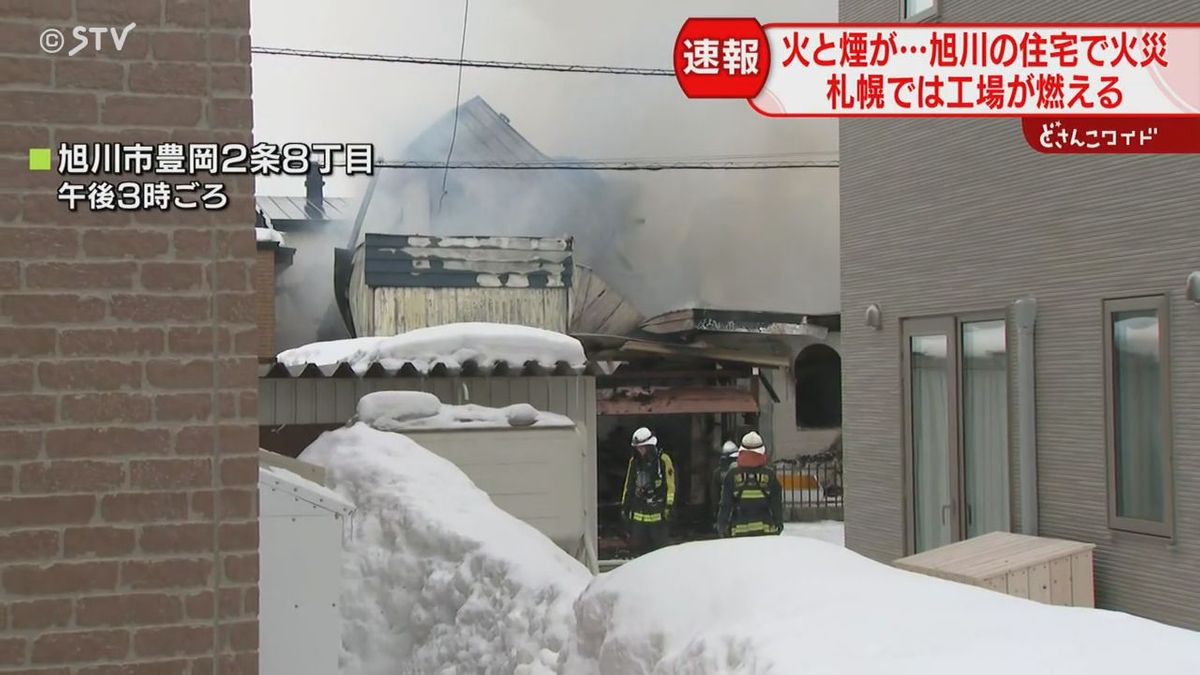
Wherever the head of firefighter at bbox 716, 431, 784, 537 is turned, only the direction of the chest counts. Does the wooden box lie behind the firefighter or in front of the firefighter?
behind

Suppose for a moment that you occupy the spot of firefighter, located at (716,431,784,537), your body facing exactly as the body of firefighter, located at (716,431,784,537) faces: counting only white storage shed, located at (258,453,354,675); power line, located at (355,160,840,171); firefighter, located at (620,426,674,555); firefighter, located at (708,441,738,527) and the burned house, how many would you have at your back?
1

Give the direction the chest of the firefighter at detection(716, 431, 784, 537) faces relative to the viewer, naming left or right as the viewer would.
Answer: facing away from the viewer

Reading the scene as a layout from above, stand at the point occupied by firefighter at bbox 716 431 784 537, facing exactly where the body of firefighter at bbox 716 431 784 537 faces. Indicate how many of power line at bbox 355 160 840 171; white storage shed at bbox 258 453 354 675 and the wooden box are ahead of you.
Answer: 1

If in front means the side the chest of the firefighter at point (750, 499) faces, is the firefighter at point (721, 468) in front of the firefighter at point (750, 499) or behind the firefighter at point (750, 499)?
in front

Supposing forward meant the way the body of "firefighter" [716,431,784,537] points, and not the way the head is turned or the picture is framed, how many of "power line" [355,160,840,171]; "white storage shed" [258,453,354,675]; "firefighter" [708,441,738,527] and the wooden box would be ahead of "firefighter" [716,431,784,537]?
2

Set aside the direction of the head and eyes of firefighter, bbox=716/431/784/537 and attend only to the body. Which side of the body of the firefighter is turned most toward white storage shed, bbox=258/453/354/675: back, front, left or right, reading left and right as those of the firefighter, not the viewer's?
back

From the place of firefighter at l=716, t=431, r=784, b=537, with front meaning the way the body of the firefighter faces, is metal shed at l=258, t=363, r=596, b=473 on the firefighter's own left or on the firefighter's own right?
on the firefighter's own left

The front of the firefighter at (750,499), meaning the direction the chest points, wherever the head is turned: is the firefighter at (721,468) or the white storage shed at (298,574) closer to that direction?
the firefighter

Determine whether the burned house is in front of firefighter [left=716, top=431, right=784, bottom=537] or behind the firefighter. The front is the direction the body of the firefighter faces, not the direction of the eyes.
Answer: in front

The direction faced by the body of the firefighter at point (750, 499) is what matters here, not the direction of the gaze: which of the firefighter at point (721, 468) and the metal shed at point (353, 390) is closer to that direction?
the firefighter

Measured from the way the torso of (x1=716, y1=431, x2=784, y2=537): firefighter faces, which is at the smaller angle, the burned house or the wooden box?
the burned house

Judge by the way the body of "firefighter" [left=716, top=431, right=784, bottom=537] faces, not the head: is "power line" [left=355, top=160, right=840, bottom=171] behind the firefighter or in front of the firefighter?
in front

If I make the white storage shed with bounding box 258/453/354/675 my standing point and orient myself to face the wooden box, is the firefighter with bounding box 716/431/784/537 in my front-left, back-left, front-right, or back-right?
front-left

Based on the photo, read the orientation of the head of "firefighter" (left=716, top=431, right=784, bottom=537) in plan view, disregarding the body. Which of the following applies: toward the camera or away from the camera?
away from the camera
